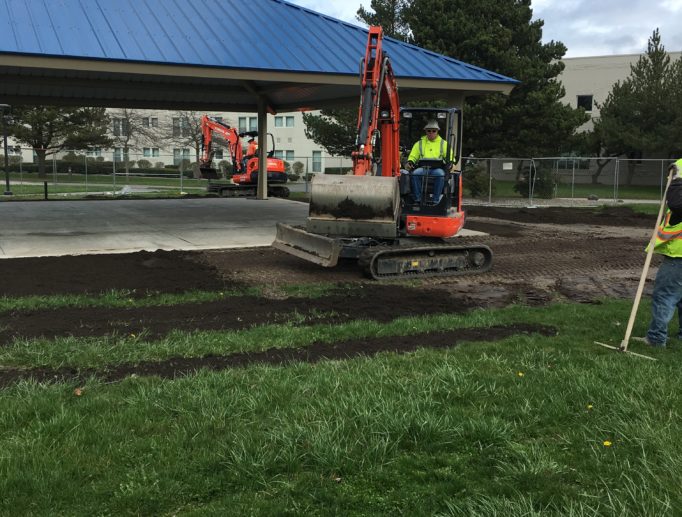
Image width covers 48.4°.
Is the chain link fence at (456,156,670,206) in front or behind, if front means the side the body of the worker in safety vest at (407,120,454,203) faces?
behind

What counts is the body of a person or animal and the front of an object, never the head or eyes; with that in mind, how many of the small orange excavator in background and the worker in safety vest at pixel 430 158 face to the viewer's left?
1

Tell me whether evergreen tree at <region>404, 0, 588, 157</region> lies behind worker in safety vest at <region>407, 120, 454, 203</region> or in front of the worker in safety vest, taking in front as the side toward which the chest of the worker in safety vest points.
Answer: behind

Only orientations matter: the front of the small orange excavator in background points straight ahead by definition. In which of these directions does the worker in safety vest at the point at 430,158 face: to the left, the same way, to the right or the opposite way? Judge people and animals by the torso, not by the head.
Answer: to the left

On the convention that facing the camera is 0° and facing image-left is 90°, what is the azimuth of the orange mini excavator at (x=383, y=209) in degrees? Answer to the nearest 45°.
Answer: approximately 45°

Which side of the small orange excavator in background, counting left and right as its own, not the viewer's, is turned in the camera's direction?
left

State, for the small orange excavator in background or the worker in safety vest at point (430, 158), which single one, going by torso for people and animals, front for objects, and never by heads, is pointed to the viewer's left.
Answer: the small orange excavator in background

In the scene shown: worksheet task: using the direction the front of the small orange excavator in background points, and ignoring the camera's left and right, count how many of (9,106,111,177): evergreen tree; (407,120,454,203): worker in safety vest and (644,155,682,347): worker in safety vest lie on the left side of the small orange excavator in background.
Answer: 2

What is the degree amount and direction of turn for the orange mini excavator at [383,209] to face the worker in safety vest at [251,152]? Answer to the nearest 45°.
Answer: approximately 135° to its right

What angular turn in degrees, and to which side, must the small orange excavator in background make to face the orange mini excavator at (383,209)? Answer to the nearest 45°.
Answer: approximately 90° to its left

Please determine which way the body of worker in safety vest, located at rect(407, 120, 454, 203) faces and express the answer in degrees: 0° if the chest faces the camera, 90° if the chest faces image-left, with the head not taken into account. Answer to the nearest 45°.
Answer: approximately 0°

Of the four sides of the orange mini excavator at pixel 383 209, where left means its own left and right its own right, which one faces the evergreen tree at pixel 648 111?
back

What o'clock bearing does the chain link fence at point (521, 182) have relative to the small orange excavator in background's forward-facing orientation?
The chain link fence is roughly at 6 o'clock from the small orange excavator in background.
